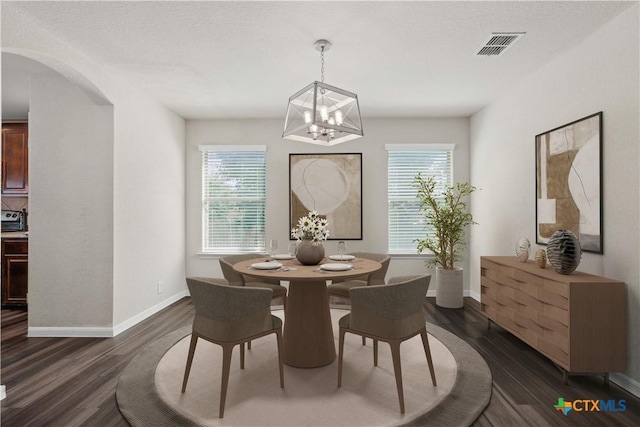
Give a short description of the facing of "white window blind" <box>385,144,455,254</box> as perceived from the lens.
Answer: facing the viewer

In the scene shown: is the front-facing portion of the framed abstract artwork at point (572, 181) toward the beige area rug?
yes

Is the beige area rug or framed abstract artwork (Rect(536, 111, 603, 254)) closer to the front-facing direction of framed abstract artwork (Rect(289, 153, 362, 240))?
the beige area rug

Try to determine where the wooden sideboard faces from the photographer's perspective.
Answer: facing the viewer and to the left of the viewer

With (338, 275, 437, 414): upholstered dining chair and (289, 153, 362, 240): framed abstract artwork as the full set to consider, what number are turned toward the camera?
1

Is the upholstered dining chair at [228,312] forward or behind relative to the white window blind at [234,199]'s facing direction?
forward

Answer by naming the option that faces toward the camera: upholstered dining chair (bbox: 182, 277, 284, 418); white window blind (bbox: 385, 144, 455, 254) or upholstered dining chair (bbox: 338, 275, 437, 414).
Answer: the white window blind

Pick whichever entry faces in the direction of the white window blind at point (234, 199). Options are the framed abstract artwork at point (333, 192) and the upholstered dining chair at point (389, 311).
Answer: the upholstered dining chair

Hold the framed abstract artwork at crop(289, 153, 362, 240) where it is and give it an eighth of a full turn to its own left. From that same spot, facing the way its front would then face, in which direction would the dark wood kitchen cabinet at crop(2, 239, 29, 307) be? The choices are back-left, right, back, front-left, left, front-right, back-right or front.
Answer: back-right

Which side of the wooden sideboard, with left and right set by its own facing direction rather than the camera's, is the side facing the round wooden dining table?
front

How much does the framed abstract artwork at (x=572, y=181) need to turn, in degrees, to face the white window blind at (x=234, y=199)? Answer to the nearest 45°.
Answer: approximately 45° to its right

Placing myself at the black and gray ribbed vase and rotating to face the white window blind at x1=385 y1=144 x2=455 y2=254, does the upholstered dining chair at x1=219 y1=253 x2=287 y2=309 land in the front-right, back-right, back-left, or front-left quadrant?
front-left

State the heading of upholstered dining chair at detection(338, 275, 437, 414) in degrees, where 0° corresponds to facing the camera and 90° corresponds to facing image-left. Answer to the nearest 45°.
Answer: approximately 135°

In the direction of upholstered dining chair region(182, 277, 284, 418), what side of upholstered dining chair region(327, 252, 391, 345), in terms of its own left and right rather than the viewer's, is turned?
front

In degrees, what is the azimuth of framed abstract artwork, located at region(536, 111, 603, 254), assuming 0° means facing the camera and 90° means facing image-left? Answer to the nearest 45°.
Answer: approximately 45°

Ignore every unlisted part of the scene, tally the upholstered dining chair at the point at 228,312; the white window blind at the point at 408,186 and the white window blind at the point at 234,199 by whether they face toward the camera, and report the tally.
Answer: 2

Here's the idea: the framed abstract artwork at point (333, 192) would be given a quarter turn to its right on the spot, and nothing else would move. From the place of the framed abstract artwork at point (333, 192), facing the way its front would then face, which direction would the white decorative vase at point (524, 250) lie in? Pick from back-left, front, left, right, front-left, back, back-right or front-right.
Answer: back-left

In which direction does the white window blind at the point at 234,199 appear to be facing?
toward the camera

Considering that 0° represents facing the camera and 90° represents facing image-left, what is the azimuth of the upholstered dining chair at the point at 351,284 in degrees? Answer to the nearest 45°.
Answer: approximately 45°

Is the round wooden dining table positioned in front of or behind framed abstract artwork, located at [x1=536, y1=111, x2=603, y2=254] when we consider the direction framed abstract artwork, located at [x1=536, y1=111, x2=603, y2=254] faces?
in front

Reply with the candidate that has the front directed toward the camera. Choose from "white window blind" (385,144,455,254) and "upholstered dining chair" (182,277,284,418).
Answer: the white window blind

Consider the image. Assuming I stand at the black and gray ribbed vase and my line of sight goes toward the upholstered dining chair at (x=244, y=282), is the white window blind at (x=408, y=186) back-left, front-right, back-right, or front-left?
front-right

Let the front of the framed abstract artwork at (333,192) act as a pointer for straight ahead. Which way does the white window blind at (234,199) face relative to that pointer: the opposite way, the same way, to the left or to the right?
the same way

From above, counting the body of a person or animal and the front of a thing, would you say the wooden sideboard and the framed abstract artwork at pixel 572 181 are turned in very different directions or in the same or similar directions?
same or similar directions
